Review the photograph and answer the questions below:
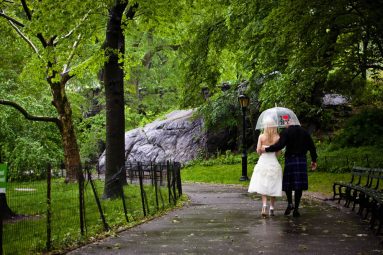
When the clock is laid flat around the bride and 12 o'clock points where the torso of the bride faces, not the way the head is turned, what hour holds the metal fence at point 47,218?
The metal fence is roughly at 8 o'clock from the bride.

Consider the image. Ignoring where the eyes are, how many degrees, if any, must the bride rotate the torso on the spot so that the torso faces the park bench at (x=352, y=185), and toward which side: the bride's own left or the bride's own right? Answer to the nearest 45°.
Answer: approximately 45° to the bride's own right

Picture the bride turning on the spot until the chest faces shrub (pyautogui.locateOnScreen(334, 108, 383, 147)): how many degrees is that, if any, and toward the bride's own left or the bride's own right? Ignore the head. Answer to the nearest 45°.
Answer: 0° — they already face it

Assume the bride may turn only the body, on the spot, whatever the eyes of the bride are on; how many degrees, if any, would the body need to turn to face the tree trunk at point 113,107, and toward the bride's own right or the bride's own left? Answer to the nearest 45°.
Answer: approximately 45° to the bride's own left

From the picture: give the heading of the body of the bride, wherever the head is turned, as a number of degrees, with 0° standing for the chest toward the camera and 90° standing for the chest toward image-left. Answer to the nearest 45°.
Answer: approximately 180°

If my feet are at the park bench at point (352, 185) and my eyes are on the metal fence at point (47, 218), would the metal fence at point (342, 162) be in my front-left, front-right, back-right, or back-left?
back-right

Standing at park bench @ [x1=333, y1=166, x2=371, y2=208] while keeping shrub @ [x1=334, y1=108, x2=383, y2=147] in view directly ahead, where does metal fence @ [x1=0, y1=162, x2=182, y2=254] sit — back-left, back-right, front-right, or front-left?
back-left

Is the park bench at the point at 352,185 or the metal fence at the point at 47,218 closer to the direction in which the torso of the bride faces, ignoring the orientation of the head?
the park bench

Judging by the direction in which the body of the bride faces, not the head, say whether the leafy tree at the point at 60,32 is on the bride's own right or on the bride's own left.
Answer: on the bride's own left

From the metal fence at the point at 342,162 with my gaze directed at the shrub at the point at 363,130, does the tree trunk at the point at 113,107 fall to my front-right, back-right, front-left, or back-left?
back-left

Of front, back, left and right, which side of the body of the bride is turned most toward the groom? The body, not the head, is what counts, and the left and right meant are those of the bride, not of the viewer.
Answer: right

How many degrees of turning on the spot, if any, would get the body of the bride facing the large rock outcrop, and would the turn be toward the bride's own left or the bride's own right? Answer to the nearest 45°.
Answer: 0° — they already face it

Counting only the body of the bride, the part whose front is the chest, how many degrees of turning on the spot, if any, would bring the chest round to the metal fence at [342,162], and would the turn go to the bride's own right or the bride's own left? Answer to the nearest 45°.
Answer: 0° — they already face it
